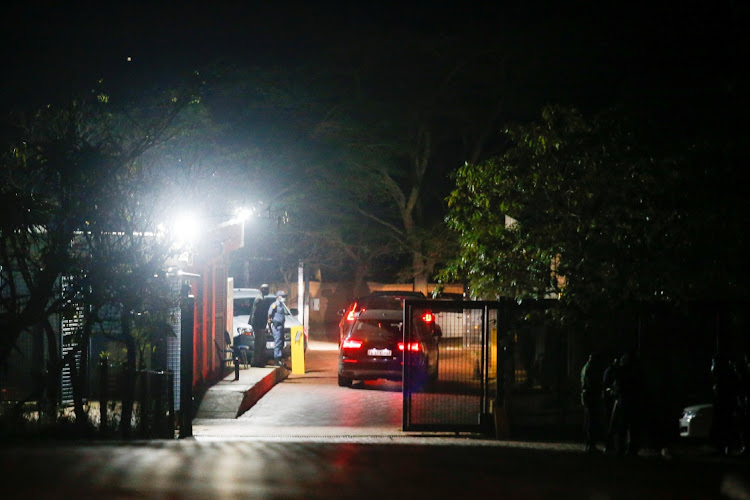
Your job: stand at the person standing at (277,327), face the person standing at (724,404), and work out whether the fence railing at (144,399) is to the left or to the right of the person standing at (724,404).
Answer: right

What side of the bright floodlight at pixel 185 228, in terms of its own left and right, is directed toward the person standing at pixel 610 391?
left

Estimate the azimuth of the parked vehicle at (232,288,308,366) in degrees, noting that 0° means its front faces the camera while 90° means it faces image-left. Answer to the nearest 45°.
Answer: approximately 315°

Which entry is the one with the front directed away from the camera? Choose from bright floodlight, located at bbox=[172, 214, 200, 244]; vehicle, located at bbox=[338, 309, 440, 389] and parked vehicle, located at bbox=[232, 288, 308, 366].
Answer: vehicle, located at bbox=[338, 309, 440, 389]

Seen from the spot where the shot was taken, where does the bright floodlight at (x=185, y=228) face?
facing the viewer

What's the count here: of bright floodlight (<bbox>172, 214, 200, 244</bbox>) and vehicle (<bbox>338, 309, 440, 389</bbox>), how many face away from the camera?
1

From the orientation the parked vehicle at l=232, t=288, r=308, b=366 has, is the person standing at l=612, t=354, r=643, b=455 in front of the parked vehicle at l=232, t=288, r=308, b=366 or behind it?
in front

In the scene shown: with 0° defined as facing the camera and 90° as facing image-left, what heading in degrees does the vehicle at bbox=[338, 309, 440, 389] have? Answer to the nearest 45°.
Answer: approximately 180°

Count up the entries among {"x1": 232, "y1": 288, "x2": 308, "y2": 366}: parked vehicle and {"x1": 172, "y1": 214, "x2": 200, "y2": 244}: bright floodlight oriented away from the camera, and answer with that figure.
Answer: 0

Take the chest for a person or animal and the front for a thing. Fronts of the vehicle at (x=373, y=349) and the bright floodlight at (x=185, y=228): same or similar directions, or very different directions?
very different directions
